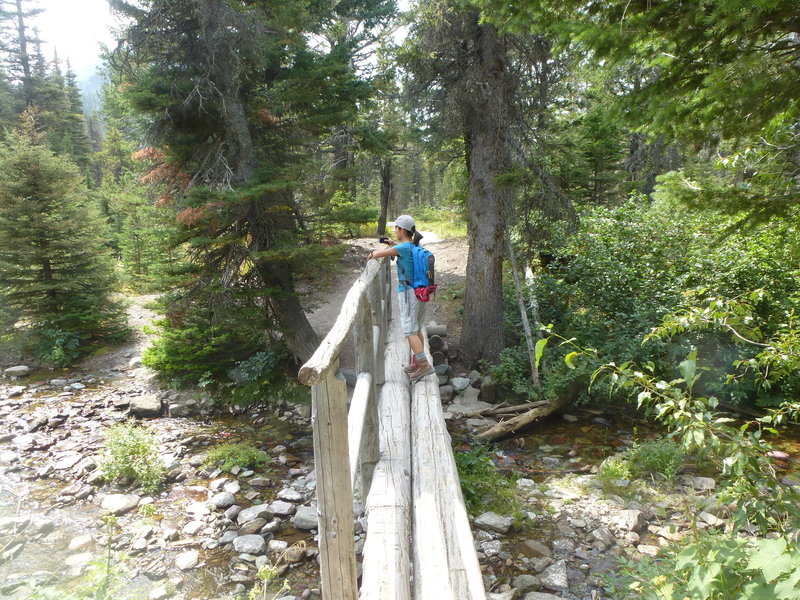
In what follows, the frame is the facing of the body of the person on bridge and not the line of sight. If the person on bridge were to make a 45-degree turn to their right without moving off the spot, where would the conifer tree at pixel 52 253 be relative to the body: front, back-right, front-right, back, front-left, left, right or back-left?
front

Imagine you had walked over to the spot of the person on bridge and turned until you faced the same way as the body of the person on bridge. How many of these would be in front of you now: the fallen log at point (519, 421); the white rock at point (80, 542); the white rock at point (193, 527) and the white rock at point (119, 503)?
3

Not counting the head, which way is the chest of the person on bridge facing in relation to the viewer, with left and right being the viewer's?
facing to the left of the viewer

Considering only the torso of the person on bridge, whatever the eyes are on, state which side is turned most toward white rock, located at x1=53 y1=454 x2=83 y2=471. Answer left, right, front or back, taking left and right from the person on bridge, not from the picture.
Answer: front

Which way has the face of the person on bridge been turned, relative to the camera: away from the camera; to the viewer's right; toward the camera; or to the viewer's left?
to the viewer's left

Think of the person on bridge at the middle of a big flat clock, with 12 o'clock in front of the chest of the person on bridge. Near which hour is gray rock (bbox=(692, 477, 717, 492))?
The gray rock is roughly at 6 o'clock from the person on bridge.

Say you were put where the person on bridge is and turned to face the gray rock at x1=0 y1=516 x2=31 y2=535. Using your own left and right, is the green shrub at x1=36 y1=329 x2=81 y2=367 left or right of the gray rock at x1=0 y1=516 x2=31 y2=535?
right

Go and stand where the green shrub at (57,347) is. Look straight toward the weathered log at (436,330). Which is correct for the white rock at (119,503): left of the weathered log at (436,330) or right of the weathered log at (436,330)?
right

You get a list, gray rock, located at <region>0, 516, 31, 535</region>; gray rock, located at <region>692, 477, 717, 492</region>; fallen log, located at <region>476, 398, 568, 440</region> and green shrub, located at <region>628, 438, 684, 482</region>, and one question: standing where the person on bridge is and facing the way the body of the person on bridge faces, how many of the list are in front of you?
1
